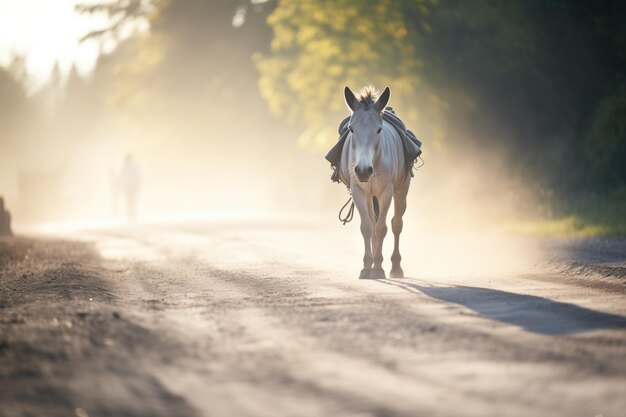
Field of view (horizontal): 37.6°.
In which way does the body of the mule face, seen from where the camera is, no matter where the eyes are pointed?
toward the camera

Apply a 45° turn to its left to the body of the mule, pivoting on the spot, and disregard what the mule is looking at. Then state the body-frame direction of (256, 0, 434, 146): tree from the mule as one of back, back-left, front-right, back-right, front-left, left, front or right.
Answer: back-left
